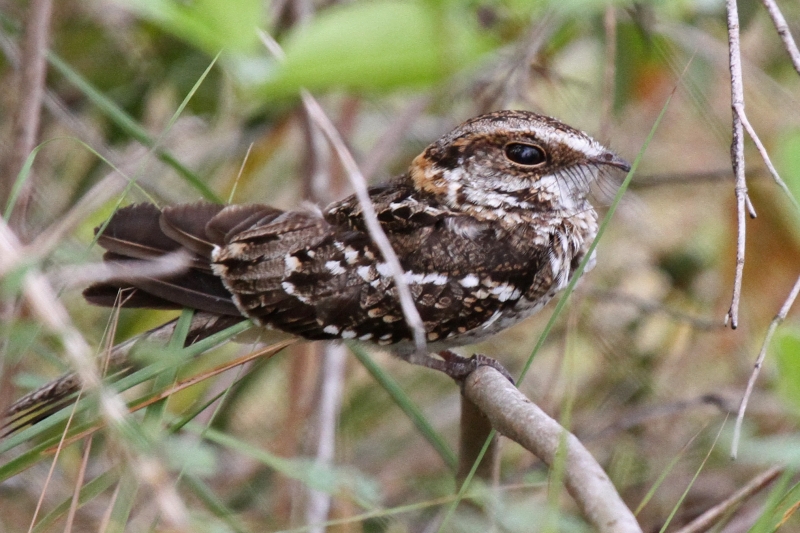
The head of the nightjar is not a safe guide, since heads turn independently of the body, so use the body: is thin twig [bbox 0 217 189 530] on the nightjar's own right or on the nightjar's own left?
on the nightjar's own right

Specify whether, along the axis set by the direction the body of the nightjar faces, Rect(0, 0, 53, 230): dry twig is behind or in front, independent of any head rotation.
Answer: behind

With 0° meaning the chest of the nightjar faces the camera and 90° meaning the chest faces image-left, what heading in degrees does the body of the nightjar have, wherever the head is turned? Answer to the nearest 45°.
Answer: approximately 270°

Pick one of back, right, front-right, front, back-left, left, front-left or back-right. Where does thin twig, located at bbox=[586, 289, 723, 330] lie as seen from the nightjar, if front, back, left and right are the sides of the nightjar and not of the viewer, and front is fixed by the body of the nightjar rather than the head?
front-left
